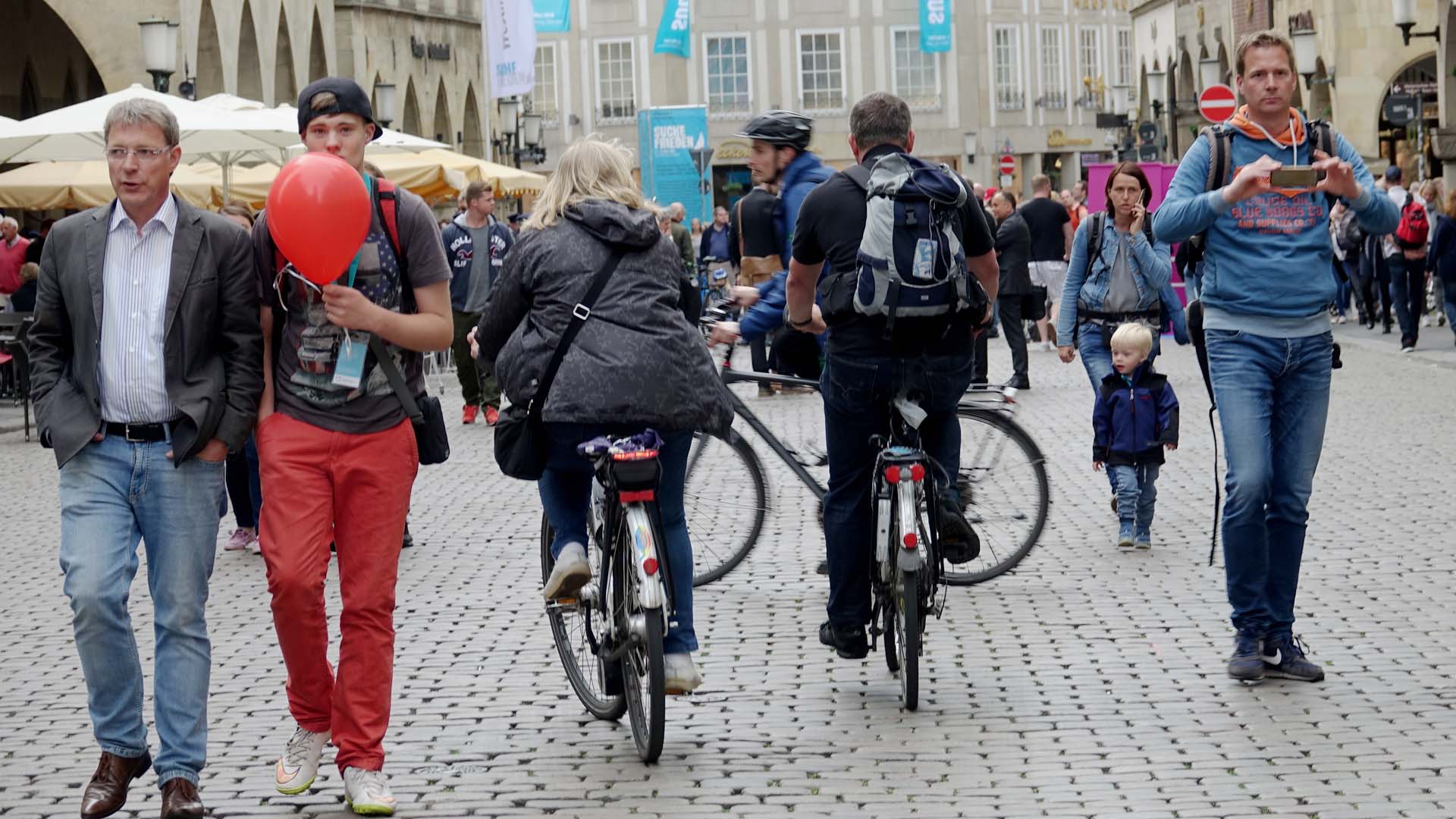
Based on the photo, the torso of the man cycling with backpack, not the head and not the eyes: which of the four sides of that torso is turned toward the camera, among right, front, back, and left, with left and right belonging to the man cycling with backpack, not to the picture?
back

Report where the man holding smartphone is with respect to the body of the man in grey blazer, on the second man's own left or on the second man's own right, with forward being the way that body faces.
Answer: on the second man's own left

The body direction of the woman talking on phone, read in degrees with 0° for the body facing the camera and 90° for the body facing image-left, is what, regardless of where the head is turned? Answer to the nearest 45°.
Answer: approximately 0°

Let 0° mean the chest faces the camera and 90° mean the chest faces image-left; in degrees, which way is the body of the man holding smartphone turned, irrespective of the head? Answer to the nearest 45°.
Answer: approximately 0°

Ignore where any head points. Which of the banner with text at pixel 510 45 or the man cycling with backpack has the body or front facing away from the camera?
the man cycling with backpack

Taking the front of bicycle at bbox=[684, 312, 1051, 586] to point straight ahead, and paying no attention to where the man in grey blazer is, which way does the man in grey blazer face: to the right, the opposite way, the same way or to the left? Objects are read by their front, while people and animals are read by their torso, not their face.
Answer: to the left

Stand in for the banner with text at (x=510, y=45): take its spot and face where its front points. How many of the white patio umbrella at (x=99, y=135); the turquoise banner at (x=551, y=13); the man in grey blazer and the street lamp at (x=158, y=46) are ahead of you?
3

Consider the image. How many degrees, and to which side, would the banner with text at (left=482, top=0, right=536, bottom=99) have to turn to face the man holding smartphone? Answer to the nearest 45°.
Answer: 0° — it already faces them

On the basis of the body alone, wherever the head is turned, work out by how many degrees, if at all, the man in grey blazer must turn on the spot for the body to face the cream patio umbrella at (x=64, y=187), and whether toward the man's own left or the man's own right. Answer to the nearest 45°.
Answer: approximately 180°

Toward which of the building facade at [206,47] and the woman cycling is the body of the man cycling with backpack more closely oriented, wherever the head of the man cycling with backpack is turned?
the building facade

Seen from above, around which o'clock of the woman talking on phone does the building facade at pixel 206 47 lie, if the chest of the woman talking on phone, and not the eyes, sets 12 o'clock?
The building facade is roughly at 5 o'clock from the woman talking on phone.

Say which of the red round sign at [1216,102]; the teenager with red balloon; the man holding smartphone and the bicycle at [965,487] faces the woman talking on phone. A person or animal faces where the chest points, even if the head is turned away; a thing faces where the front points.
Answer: the red round sign
